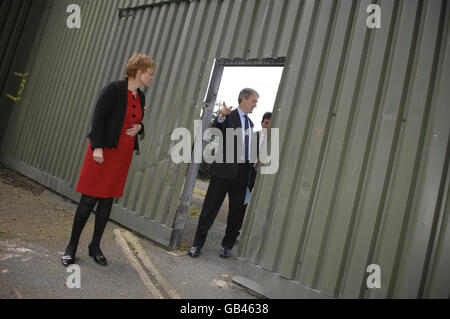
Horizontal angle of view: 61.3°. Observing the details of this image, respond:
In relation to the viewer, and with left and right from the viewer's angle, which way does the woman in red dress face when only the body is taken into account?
facing the viewer and to the right of the viewer

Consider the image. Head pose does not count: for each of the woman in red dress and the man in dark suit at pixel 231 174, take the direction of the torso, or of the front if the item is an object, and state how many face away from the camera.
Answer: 0

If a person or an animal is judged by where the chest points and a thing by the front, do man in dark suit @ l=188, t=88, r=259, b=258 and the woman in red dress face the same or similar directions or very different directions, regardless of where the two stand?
same or similar directions

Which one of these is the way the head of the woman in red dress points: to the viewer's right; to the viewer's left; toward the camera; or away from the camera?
to the viewer's right

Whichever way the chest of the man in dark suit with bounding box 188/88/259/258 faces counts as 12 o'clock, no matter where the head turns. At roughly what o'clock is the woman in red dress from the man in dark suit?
The woman in red dress is roughly at 3 o'clock from the man in dark suit.

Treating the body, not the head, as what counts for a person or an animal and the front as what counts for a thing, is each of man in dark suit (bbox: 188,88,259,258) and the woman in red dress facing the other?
no
